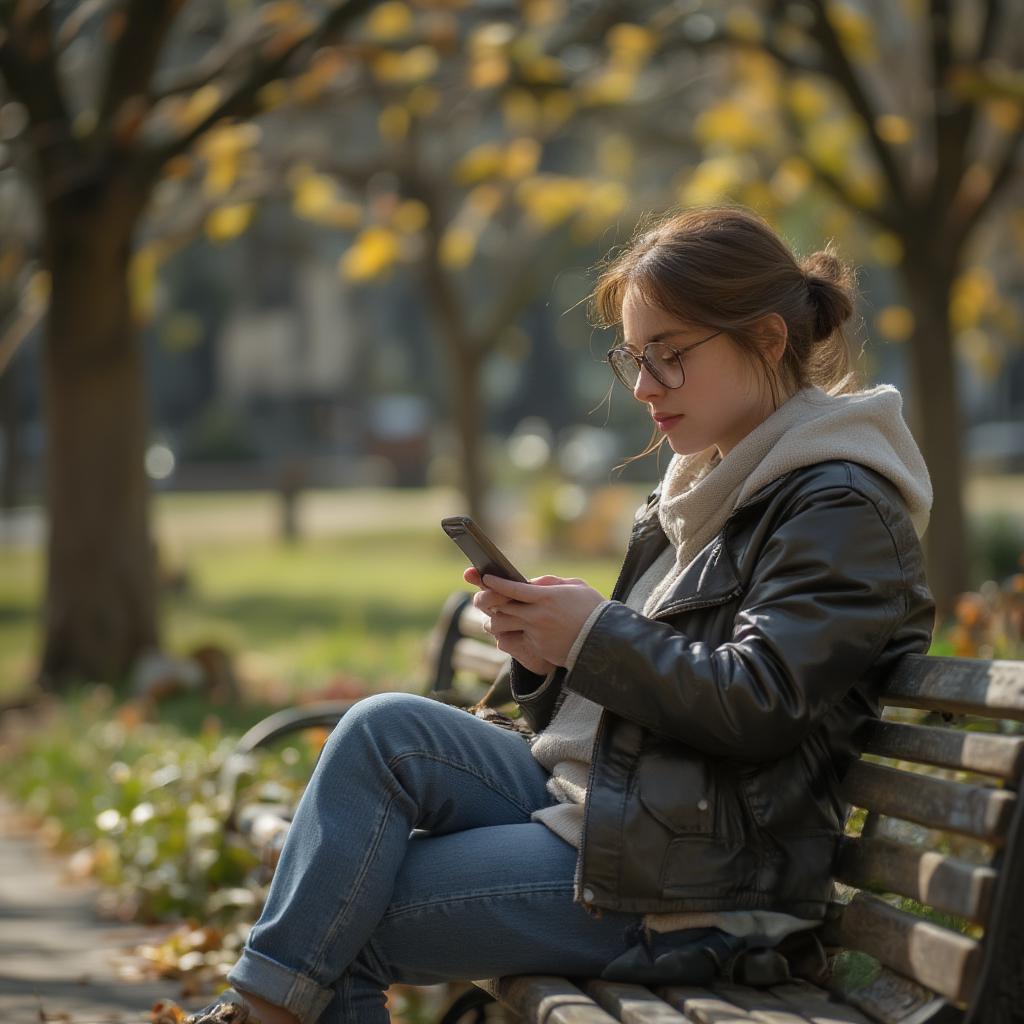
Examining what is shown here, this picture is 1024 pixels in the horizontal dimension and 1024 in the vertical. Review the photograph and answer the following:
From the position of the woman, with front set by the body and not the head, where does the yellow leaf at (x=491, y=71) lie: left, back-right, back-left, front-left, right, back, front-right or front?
right

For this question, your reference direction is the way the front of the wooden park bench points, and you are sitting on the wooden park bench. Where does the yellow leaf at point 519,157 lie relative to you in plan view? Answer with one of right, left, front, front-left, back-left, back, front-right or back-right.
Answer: back-right

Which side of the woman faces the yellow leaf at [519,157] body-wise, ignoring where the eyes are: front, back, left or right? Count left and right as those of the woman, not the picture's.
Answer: right

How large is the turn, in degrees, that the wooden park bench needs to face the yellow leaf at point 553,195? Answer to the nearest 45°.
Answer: approximately 135° to its right

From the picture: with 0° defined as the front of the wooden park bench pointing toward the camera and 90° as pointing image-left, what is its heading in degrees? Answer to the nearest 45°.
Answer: approximately 45°

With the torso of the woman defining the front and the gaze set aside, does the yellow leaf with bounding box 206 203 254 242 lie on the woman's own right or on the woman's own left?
on the woman's own right

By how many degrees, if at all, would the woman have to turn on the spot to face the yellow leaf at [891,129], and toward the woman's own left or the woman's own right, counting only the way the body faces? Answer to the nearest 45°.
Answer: approximately 90° to the woman's own right

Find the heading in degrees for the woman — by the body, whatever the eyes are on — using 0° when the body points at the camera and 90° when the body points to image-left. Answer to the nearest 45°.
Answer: approximately 90°

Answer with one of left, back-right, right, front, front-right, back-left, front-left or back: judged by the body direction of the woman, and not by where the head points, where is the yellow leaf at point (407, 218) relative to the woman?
right

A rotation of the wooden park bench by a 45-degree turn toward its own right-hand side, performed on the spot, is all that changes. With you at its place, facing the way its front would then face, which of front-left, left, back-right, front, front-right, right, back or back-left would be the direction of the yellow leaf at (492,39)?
right

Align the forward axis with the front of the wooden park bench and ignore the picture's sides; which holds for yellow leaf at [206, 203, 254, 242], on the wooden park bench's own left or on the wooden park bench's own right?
on the wooden park bench's own right

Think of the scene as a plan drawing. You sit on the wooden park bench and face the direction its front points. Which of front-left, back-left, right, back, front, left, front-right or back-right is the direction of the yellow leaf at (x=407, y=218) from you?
back-right

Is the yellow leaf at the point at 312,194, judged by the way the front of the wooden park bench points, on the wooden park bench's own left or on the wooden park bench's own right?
on the wooden park bench's own right
